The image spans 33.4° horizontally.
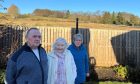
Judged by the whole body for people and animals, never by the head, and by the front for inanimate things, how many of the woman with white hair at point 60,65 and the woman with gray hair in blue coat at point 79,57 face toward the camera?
2

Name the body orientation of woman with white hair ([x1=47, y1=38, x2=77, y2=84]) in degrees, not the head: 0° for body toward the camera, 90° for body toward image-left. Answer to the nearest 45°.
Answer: approximately 0°

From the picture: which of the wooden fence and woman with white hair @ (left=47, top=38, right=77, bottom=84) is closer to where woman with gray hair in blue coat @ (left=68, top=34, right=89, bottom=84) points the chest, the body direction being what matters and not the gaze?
the woman with white hair

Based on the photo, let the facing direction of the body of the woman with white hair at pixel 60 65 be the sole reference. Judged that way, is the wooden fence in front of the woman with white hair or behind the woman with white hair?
behind

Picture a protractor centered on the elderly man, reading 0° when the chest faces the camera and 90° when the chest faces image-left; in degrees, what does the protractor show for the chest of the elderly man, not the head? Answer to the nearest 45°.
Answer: approximately 315°

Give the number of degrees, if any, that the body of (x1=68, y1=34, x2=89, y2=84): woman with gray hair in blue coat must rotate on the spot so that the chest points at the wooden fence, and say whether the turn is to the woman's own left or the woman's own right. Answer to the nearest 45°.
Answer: approximately 180°

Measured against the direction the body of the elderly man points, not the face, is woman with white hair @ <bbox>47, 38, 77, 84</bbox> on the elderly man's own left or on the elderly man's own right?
on the elderly man's own left

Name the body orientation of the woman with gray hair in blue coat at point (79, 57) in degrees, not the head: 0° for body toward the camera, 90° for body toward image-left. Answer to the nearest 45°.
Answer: approximately 0°

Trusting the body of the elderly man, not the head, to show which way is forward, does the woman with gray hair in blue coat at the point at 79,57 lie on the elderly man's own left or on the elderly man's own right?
on the elderly man's own left

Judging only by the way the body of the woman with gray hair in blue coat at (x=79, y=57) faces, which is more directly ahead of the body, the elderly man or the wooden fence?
the elderly man

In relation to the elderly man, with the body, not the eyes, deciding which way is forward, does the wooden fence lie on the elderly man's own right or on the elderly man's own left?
on the elderly man's own left

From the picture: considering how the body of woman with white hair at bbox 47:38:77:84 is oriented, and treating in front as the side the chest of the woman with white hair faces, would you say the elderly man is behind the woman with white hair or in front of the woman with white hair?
in front
